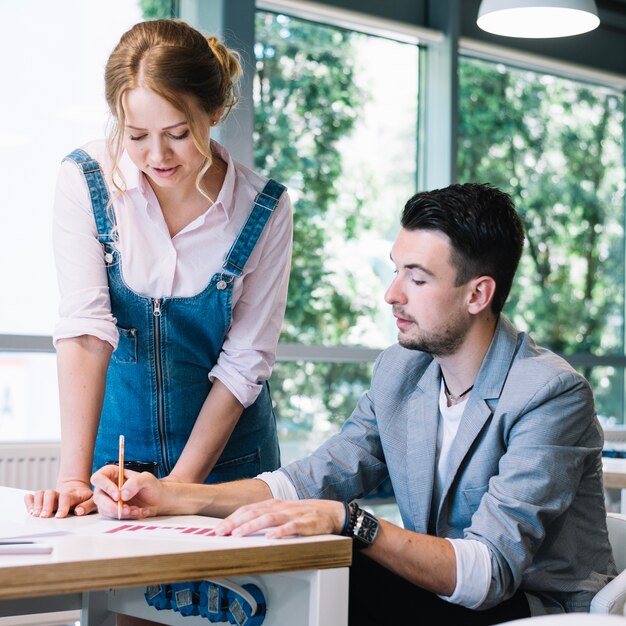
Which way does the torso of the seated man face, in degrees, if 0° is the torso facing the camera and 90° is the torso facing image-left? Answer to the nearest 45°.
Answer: approximately 45°

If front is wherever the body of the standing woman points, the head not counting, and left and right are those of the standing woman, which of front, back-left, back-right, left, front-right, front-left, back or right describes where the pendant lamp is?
back-left

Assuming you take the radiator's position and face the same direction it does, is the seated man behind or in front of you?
in front

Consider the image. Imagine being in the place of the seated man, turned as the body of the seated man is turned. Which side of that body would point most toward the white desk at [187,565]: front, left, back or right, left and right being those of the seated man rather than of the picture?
front

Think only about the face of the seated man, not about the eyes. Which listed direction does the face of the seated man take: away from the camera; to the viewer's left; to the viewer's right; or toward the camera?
to the viewer's left

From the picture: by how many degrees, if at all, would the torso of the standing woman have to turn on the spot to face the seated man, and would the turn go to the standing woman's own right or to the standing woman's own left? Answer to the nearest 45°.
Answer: approximately 45° to the standing woman's own left

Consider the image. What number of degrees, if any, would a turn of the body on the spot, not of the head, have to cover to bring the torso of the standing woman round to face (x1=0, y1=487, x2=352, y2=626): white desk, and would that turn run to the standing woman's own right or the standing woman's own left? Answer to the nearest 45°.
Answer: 0° — they already face it

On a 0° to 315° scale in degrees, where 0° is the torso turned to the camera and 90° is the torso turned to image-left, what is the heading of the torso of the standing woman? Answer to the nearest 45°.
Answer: approximately 0°

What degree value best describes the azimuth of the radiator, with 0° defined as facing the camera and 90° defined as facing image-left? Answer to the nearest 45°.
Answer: approximately 0°
